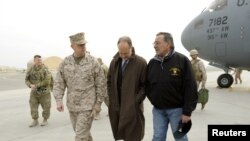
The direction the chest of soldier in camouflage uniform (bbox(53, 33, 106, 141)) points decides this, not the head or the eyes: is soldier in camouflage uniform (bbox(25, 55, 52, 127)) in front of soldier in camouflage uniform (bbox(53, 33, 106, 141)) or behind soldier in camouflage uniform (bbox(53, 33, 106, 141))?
behind

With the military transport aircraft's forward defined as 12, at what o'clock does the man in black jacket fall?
The man in black jacket is roughly at 9 o'clock from the military transport aircraft.

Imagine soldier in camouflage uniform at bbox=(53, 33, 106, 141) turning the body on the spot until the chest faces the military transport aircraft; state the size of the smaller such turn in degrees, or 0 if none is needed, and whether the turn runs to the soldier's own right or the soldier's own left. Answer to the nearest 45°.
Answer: approximately 135° to the soldier's own left

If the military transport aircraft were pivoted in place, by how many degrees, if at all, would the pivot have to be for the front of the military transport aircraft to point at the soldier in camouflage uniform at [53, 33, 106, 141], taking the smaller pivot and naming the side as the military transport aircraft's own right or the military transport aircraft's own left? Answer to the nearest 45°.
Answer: approximately 90° to the military transport aircraft's own left

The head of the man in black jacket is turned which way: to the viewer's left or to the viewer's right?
to the viewer's left

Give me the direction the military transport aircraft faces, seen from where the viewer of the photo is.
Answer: facing to the left of the viewer

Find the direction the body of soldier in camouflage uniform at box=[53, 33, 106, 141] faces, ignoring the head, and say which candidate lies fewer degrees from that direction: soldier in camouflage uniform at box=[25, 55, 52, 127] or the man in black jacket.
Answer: the man in black jacket

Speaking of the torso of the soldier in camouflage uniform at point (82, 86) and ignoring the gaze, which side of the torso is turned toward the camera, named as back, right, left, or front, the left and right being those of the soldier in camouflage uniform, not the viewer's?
front

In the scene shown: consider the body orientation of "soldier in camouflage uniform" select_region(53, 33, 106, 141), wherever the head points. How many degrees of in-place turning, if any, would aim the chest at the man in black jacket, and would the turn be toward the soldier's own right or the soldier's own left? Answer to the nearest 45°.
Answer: approximately 45° to the soldier's own left

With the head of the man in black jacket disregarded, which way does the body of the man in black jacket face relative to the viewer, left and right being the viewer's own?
facing the viewer and to the left of the viewer

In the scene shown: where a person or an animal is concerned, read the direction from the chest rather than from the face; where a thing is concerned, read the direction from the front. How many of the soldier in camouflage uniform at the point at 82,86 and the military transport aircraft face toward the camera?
1
